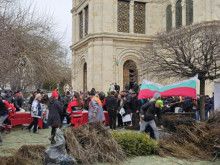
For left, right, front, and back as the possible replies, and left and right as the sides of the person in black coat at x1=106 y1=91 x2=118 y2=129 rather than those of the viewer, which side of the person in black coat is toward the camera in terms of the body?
back

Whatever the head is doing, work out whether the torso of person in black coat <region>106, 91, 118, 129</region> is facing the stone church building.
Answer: yes

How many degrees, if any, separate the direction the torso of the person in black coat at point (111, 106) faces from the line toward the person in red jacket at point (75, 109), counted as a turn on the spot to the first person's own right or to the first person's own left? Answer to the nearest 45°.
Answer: approximately 135° to the first person's own left

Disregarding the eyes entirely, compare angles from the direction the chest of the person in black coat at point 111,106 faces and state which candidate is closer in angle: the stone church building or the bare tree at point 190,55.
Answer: the stone church building

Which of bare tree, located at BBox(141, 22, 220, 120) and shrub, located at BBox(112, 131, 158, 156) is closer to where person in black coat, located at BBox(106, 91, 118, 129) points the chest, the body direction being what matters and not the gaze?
the bare tree
